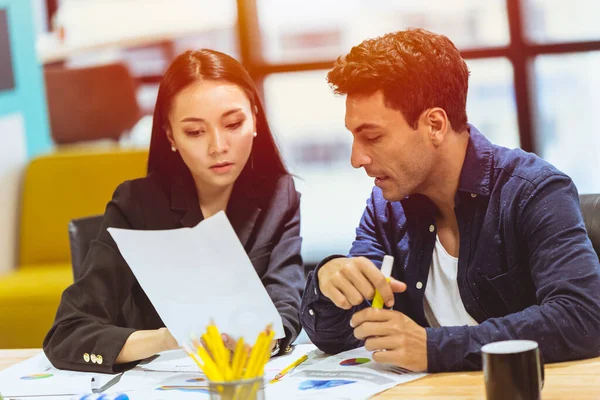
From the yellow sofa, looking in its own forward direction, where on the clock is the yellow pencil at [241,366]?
The yellow pencil is roughly at 12 o'clock from the yellow sofa.

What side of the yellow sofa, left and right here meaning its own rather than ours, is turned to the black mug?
front

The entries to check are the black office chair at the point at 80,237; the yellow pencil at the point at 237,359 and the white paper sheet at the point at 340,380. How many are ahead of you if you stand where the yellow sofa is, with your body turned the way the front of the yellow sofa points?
3

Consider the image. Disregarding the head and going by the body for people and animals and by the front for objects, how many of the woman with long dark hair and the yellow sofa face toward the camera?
2

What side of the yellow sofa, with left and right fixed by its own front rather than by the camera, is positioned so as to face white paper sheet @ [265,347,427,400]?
front

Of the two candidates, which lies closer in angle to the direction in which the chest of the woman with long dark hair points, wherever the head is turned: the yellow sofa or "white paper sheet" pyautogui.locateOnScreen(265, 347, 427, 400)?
the white paper sheet

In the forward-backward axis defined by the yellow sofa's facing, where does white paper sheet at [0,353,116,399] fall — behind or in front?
in front

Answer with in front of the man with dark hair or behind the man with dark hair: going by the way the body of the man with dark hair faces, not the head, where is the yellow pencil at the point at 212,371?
in front
